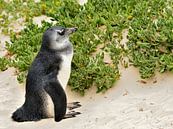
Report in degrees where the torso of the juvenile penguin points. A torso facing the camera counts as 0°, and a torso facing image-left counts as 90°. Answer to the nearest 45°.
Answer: approximately 270°
